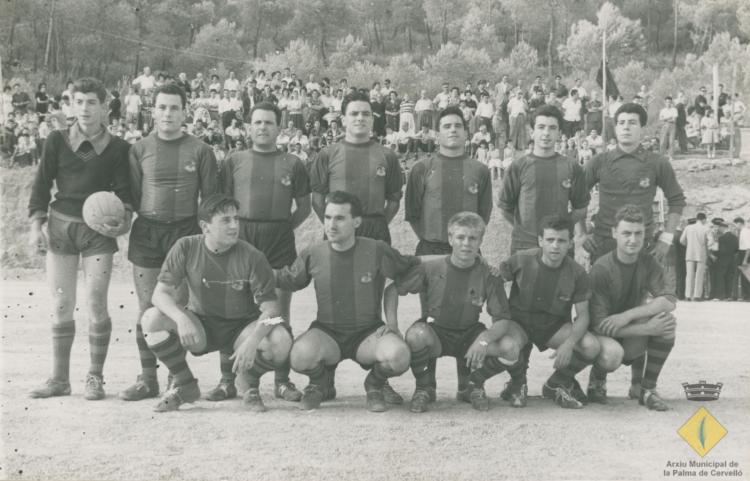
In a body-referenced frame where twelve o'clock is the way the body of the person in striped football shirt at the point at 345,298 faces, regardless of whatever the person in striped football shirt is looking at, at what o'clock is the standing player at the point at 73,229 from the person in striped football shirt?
The standing player is roughly at 3 o'clock from the person in striped football shirt.

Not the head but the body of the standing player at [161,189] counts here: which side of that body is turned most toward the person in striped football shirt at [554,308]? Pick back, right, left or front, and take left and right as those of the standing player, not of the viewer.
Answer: left

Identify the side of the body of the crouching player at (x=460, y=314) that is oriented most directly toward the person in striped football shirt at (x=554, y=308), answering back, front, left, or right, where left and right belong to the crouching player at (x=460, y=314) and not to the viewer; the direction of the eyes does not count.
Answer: left

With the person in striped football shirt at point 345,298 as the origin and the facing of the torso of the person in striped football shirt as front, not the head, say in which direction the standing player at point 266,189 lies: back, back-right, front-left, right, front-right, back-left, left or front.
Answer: back-right

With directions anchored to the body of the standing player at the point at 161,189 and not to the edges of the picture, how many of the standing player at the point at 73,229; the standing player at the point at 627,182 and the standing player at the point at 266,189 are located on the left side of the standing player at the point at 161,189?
2

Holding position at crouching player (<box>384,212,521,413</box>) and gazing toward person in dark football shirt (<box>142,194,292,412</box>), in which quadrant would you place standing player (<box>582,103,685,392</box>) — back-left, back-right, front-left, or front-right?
back-right

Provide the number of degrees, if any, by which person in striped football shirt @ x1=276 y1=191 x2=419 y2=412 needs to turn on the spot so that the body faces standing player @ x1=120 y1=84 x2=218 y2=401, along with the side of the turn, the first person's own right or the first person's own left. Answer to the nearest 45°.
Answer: approximately 90° to the first person's own right

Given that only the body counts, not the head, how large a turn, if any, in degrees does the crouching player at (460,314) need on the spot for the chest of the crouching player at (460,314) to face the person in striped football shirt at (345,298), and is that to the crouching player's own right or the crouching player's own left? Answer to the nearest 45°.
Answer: approximately 90° to the crouching player's own right

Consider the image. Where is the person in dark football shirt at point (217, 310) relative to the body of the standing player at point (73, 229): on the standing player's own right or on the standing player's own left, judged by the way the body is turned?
on the standing player's own left
